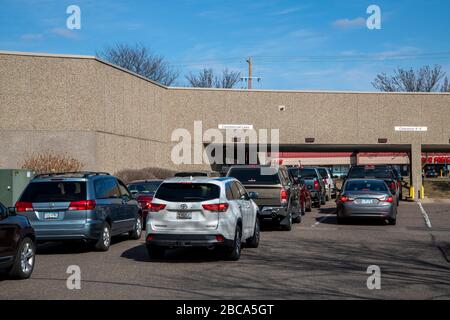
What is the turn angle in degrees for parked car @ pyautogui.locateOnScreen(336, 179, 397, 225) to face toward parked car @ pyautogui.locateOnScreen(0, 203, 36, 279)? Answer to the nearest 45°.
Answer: approximately 135° to its left

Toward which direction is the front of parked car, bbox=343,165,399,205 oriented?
away from the camera

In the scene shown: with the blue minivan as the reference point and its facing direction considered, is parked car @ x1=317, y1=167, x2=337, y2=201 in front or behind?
in front

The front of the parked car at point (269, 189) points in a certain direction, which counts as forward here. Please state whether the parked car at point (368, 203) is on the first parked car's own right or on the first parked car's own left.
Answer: on the first parked car's own right

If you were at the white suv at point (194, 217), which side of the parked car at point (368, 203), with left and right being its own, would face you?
back

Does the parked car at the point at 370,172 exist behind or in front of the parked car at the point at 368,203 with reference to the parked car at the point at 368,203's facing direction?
in front

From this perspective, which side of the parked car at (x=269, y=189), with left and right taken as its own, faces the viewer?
back

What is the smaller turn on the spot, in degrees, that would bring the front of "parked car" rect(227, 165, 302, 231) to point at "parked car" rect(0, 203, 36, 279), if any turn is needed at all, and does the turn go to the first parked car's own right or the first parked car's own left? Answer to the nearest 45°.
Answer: approximately 135° to the first parked car's own left

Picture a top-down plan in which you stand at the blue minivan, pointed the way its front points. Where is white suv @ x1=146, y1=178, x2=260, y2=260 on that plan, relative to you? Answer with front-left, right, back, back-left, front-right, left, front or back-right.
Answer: right

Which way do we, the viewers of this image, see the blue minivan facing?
facing away from the viewer and to the right of the viewer

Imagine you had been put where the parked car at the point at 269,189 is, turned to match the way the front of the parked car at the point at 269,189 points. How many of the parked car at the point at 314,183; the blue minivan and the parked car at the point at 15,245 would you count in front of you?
1

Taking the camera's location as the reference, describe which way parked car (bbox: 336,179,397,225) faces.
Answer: facing away from the viewer
